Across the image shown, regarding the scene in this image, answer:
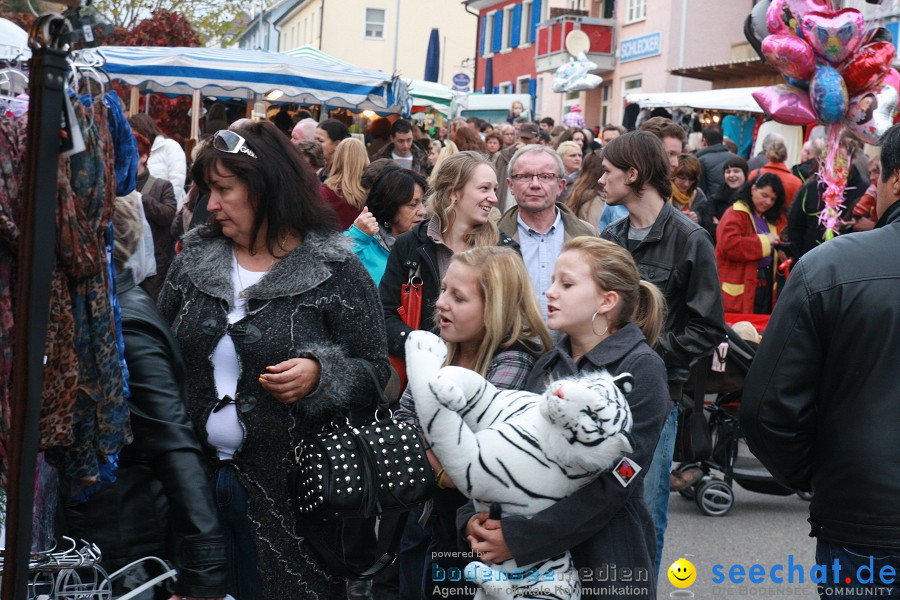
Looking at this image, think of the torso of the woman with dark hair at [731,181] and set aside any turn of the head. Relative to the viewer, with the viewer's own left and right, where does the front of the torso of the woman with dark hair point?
facing the viewer

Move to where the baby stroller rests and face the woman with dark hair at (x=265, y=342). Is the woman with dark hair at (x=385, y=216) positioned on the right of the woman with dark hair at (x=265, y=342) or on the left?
right

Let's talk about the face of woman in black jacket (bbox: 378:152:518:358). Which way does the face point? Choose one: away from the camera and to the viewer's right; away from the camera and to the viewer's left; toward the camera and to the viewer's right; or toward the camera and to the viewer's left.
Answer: toward the camera and to the viewer's right

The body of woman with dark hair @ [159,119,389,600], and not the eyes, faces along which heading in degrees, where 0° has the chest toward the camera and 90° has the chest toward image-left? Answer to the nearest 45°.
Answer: approximately 45°

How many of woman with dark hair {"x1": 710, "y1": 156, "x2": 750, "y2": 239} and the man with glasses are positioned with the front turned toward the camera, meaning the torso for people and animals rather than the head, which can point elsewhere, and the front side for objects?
2

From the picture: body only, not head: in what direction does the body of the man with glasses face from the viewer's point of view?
toward the camera

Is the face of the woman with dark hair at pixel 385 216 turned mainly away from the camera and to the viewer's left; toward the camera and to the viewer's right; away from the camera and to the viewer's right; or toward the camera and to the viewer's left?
toward the camera and to the viewer's right

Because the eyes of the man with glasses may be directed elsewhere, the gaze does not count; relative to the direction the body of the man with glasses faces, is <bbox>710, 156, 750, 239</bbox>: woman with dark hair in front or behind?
behind

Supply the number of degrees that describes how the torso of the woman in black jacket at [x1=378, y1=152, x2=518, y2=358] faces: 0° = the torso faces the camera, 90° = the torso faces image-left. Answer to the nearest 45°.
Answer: approximately 315°

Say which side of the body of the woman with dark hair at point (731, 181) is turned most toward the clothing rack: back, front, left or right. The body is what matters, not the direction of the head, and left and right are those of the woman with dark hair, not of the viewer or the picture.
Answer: front

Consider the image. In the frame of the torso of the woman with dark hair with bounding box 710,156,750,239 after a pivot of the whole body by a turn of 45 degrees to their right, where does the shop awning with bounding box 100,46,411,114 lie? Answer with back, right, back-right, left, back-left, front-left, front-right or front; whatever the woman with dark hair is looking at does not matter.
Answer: front-right
